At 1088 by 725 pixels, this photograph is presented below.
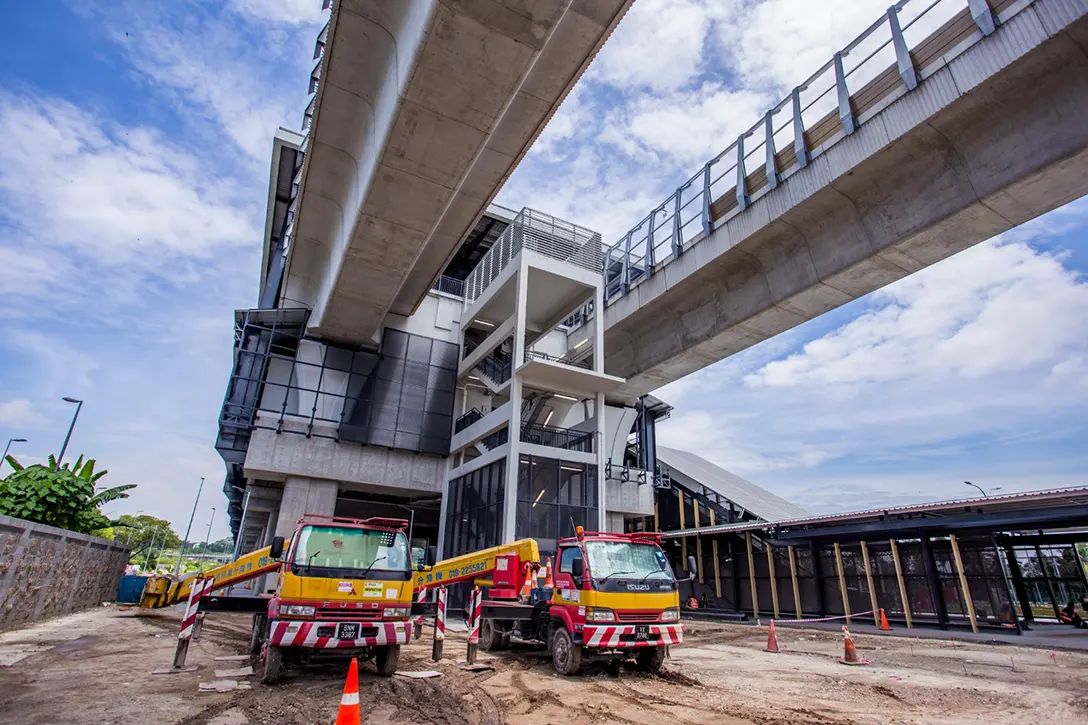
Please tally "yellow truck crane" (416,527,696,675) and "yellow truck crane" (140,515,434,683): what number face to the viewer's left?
0

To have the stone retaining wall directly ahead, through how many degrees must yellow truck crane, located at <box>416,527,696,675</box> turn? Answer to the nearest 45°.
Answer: approximately 135° to its right

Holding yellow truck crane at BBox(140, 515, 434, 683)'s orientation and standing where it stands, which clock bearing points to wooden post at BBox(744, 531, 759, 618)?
The wooden post is roughly at 8 o'clock from the yellow truck crane.

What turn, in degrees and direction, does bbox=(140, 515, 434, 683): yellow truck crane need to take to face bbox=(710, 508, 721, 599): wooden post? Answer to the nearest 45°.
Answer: approximately 135° to its left

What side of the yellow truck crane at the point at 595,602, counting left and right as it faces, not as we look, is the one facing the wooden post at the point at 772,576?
left

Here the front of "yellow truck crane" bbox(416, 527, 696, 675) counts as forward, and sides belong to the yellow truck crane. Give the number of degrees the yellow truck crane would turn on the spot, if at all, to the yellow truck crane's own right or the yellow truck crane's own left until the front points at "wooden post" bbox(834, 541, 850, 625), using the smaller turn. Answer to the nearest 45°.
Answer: approximately 90° to the yellow truck crane's own left

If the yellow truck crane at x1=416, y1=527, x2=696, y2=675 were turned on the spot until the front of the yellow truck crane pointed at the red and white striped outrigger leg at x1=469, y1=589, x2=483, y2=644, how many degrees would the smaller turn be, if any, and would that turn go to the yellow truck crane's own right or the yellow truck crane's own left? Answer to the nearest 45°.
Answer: approximately 135° to the yellow truck crane's own right

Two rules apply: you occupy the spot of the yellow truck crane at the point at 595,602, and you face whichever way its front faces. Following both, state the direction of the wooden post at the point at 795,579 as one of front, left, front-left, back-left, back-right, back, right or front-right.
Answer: left

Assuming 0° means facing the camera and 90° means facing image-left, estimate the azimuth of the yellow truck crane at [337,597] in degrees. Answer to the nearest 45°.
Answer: approximately 0°

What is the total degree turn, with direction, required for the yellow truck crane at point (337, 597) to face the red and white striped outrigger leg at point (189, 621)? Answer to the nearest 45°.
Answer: approximately 135° to its right

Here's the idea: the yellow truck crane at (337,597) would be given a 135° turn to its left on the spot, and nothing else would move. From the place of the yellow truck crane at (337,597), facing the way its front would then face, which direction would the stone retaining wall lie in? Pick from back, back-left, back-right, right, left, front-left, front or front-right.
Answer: left

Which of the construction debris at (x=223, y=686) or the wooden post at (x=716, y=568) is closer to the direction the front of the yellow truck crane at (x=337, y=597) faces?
the construction debris

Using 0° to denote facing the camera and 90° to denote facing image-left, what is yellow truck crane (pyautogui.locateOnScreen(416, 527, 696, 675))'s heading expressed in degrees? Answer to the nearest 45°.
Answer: approximately 315°
